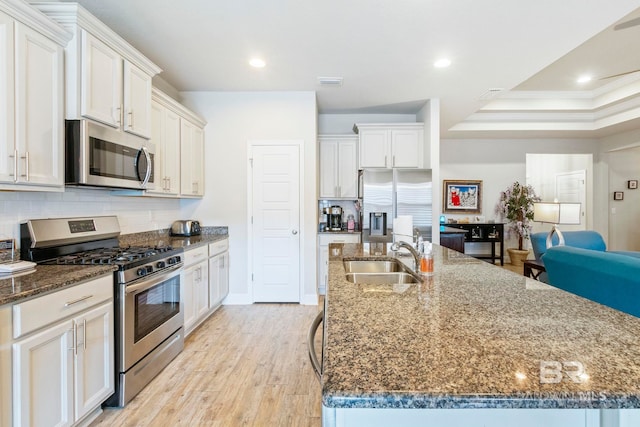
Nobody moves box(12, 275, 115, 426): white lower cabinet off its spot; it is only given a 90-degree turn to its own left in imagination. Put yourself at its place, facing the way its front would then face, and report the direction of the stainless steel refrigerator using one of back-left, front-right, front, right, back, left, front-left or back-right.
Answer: front-right

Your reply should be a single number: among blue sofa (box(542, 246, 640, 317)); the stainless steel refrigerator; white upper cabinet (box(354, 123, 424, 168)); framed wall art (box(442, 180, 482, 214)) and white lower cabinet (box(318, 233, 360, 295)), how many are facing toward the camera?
4

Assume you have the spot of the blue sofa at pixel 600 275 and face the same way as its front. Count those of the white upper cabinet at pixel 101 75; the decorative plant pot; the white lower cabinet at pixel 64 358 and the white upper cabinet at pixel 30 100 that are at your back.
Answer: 3

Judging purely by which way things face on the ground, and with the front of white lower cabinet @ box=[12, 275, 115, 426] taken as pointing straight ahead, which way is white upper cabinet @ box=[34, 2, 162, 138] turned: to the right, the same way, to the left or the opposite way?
the same way

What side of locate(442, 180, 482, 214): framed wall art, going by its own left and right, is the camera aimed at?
front

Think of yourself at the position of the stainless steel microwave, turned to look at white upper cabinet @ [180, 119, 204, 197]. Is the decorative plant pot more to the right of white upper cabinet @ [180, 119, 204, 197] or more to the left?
right

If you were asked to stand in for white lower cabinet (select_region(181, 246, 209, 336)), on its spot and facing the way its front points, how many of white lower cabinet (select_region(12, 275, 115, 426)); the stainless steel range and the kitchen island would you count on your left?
0

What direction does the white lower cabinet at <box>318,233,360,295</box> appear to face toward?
toward the camera

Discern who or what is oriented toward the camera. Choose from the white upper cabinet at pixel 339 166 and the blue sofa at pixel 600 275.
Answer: the white upper cabinet

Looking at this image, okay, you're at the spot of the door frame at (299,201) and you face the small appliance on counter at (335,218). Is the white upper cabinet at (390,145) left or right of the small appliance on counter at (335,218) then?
right

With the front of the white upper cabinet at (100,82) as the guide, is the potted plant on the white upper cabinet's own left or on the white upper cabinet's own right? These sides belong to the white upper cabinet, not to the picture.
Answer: on the white upper cabinet's own left

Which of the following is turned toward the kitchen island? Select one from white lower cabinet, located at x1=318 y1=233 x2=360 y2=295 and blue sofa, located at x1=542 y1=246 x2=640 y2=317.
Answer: the white lower cabinet

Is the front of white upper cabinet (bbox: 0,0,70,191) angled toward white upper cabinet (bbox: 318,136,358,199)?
no

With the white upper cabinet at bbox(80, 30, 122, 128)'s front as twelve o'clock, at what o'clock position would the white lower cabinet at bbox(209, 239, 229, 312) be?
The white lower cabinet is roughly at 9 o'clock from the white upper cabinet.

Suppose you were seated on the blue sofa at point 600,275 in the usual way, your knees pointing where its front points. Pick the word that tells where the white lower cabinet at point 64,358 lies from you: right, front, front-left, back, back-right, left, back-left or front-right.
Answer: back

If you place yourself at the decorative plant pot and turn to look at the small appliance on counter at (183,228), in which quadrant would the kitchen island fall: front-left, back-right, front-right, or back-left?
front-left

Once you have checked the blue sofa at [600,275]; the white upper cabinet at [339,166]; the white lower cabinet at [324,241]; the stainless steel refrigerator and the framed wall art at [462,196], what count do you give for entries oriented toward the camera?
4

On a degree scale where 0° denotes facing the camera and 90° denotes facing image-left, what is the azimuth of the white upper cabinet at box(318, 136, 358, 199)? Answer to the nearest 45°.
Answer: approximately 0°

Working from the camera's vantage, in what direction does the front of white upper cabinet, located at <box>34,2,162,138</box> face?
facing the viewer and to the right of the viewer
